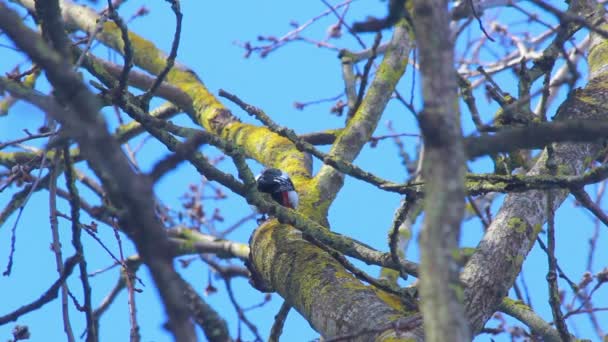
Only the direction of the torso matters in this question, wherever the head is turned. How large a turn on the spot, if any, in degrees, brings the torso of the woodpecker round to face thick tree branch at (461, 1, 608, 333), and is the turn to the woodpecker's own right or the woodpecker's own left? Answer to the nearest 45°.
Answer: approximately 45° to the woodpecker's own right

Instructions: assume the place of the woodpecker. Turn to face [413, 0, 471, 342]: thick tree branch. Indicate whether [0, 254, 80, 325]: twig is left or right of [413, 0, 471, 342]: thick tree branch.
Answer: right

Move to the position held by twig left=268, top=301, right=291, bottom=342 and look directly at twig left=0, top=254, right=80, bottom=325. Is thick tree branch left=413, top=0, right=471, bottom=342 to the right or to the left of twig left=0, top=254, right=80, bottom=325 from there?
left

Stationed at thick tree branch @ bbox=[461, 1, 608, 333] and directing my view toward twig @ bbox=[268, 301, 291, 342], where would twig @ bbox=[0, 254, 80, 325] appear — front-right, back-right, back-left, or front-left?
front-left

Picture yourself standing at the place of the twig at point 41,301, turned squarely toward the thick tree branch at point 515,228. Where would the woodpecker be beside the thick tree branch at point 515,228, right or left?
left
